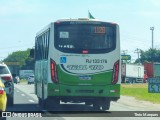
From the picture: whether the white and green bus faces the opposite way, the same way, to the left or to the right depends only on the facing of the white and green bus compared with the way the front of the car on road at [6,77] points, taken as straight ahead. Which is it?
the same way

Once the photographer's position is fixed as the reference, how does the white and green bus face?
facing away from the viewer

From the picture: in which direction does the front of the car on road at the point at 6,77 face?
away from the camera

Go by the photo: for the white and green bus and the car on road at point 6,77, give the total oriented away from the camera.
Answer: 2
